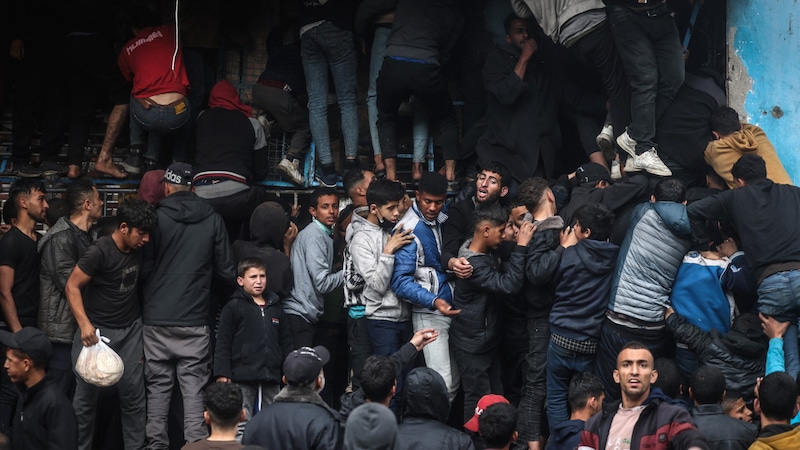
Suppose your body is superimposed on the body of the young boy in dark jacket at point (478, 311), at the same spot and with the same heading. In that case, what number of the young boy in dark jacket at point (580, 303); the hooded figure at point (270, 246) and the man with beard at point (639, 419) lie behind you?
1

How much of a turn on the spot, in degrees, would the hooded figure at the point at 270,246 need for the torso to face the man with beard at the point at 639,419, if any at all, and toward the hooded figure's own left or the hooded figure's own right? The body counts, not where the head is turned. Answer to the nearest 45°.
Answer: approximately 135° to the hooded figure's own right

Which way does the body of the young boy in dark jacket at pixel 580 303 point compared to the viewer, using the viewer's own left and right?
facing away from the viewer and to the left of the viewer

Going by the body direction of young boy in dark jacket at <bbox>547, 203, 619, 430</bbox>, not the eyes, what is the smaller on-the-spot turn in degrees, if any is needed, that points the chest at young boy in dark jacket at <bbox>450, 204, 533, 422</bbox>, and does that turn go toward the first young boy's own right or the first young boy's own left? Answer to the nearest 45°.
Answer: approximately 45° to the first young boy's own left

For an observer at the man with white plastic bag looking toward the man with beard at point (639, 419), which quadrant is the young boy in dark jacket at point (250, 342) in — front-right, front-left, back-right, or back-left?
front-left

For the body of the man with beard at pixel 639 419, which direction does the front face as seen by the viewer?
toward the camera

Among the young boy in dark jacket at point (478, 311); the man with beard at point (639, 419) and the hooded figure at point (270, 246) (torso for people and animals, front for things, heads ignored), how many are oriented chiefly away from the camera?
1

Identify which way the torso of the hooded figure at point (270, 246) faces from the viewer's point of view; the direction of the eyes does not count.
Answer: away from the camera

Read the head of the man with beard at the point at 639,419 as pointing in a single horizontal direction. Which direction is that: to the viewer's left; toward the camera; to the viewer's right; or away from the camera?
toward the camera

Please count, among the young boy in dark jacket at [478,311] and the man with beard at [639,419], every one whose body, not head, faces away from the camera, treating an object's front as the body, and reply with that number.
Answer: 0
